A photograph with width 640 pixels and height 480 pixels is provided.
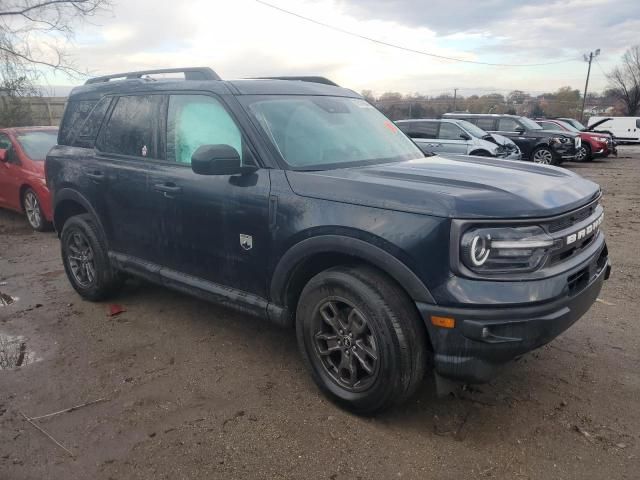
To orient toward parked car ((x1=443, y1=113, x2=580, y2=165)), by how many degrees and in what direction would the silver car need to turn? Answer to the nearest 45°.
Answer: approximately 90° to its left

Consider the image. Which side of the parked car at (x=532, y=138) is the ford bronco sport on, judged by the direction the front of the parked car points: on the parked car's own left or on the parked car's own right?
on the parked car's own right

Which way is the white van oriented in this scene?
to the viewer's right

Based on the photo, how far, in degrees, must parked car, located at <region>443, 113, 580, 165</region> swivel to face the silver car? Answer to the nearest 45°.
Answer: approximately 90° to its right

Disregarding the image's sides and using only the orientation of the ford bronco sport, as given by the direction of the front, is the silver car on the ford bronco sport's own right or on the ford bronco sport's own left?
on the ford bronco sport's own left

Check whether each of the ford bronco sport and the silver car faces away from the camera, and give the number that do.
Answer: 0

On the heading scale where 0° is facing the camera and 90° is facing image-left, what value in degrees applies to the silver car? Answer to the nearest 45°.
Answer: approximately 315°
